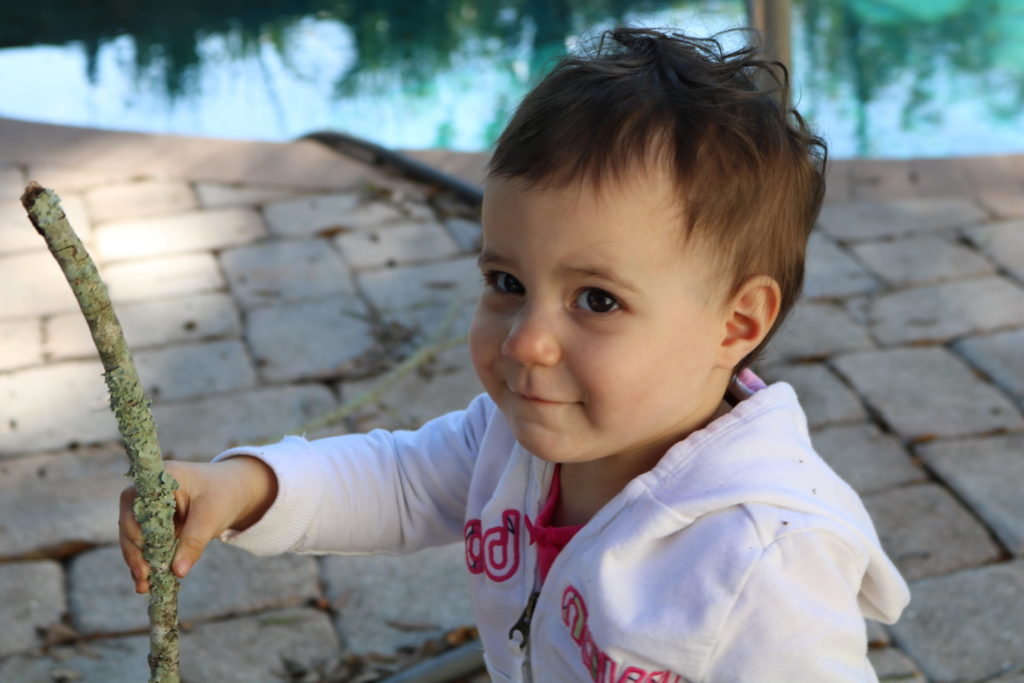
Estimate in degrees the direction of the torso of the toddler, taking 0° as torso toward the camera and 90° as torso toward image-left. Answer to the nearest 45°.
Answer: approximately 45°

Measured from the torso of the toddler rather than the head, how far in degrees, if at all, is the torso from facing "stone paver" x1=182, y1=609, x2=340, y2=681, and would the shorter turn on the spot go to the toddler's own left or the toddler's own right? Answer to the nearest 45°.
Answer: approximately 90° to the toddler's own right

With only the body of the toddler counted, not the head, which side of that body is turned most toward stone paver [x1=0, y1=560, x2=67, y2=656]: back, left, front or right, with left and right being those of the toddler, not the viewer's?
right

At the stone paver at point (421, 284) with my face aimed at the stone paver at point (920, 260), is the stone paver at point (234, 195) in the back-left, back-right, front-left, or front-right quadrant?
back-left

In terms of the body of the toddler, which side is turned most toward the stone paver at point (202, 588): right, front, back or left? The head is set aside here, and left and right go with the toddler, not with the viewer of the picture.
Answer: right

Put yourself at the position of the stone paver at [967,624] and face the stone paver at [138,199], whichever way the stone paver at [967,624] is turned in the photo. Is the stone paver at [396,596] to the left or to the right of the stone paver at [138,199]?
left

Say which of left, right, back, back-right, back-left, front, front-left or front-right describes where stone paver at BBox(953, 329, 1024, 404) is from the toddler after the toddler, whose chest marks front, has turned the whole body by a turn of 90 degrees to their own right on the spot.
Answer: right
